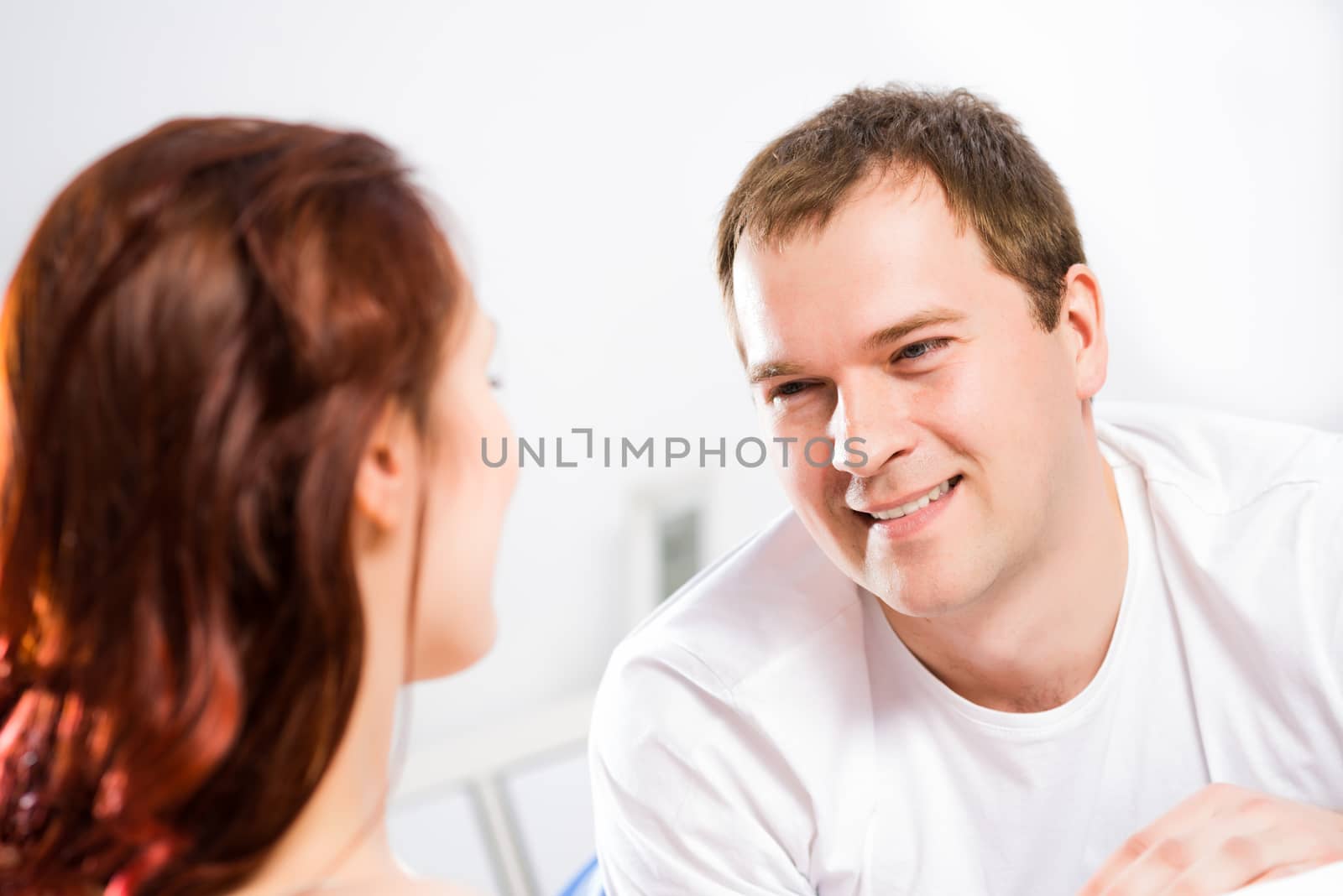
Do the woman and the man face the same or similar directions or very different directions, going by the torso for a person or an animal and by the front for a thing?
very different directions

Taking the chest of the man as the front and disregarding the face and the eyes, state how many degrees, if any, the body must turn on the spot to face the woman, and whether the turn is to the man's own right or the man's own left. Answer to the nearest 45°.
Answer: approximately 45° to the man's own right

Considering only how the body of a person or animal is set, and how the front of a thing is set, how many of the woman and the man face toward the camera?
1

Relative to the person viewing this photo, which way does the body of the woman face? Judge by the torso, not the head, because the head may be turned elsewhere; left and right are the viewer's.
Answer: facing away from the viewer and to the right of the viewer

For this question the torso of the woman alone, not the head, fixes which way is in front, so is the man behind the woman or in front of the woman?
in front

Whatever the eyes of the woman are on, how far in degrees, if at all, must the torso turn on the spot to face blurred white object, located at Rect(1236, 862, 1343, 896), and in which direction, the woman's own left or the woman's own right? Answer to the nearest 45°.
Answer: approximately 45° to the woman's own right

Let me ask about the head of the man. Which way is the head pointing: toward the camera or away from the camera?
toward the camera

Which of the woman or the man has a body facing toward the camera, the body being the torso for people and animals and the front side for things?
the man

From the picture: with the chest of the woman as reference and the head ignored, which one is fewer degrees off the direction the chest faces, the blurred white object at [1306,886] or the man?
the man

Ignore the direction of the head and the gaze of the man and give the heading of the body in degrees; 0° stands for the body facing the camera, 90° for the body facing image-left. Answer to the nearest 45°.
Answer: approximately 0°

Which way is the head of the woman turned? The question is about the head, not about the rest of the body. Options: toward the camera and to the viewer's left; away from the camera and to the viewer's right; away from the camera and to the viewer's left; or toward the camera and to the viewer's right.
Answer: away from the camera and to the viewer's right
